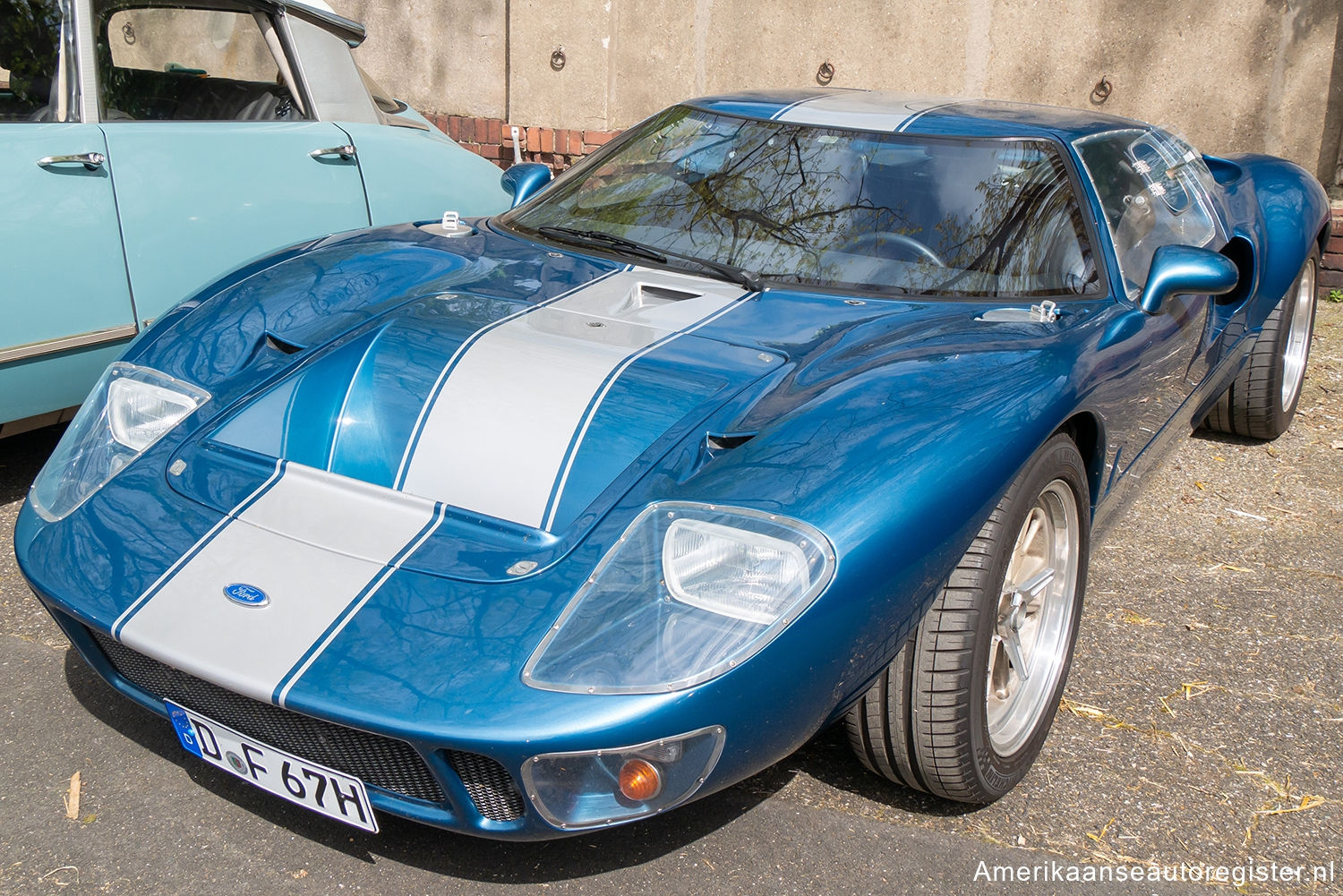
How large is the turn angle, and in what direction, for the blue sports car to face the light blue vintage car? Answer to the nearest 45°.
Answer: approximately 90° to its right

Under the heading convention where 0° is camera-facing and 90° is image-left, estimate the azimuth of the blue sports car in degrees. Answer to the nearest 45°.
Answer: approximately 45°
